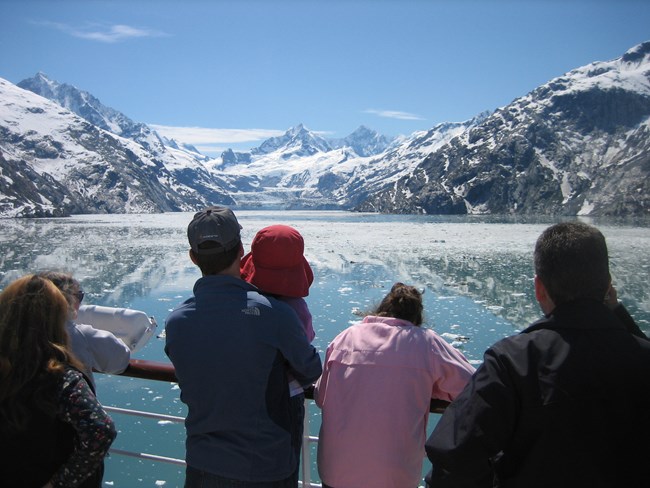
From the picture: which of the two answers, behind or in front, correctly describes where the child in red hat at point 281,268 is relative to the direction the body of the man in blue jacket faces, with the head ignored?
in front

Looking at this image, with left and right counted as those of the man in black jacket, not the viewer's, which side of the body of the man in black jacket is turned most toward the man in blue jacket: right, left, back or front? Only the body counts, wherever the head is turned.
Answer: left

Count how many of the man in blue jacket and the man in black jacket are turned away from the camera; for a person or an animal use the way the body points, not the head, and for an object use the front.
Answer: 2

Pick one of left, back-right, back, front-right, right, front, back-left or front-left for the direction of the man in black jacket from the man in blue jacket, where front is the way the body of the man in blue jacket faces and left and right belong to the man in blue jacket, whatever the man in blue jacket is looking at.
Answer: back-right

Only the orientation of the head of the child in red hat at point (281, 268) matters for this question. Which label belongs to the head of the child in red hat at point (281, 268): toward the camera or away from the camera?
away from the camera

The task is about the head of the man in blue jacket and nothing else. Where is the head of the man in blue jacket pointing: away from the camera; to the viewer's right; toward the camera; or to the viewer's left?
away from the camera

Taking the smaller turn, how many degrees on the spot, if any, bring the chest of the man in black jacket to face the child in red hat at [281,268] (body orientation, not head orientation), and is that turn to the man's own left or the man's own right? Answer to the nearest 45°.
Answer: approximately 45° to the man's own left

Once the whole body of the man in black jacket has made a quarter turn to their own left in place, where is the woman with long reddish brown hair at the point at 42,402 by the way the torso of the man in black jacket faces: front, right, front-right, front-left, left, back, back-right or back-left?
front

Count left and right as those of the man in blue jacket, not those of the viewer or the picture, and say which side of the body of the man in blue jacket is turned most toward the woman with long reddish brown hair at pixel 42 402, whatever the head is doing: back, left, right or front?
left

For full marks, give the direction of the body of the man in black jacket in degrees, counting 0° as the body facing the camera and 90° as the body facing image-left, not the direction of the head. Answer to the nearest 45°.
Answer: approximately 180°

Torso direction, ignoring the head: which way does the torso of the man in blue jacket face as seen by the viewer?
away from the camera
